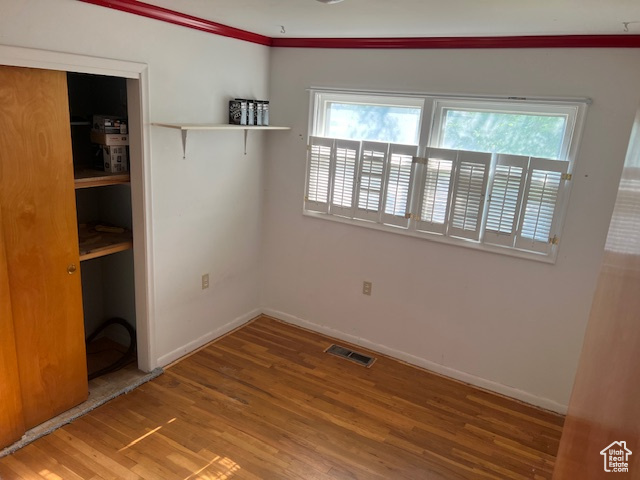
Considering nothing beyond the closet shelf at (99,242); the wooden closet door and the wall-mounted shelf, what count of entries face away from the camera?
0

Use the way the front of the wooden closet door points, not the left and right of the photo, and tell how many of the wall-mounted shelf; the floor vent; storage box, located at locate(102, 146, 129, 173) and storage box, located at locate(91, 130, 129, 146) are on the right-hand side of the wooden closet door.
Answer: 0

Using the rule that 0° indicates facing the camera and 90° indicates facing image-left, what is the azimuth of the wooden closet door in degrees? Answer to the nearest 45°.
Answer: approximately 315°

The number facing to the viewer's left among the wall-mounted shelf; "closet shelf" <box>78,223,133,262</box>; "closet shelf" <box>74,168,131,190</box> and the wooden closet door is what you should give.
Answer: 0

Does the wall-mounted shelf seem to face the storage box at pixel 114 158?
no

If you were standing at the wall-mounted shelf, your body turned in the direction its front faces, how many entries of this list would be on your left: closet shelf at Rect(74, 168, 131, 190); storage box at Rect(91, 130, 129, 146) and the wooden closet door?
0

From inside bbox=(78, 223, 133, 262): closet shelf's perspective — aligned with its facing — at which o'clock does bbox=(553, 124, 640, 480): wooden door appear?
The wooden door is roughly at 1 o'clock from the closet shelf.

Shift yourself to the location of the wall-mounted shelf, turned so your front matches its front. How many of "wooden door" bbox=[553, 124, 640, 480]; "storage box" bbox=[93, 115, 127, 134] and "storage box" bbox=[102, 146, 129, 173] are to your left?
0

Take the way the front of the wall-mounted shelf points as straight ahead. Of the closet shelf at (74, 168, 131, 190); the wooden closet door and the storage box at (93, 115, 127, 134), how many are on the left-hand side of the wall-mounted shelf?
0

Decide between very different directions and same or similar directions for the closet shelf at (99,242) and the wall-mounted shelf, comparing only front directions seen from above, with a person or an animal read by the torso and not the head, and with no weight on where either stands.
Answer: same or similar directions

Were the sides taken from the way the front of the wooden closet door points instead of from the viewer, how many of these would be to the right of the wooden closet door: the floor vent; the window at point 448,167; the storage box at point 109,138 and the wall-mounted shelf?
0

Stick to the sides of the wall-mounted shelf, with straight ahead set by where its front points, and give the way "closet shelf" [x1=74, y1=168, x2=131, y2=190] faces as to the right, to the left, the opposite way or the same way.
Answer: the same way

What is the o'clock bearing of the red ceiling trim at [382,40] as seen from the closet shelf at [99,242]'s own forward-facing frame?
The red ceiling trim is roughly at 11 o'clock from the closet shelf.

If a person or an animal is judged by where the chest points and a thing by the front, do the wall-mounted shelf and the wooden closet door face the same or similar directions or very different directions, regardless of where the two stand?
same or similar directions

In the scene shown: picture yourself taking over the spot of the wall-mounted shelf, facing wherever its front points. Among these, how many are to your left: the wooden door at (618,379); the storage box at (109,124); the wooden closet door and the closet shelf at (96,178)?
0

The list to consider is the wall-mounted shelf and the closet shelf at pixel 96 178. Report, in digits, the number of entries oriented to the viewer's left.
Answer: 0

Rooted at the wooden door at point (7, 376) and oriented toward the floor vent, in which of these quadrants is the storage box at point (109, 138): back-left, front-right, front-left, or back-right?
front-left

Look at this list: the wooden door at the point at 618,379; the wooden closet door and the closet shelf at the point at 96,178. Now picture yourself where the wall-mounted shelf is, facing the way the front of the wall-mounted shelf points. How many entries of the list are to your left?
0

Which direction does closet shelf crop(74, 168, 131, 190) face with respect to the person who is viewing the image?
facing the viewer and to the right of the viewer
